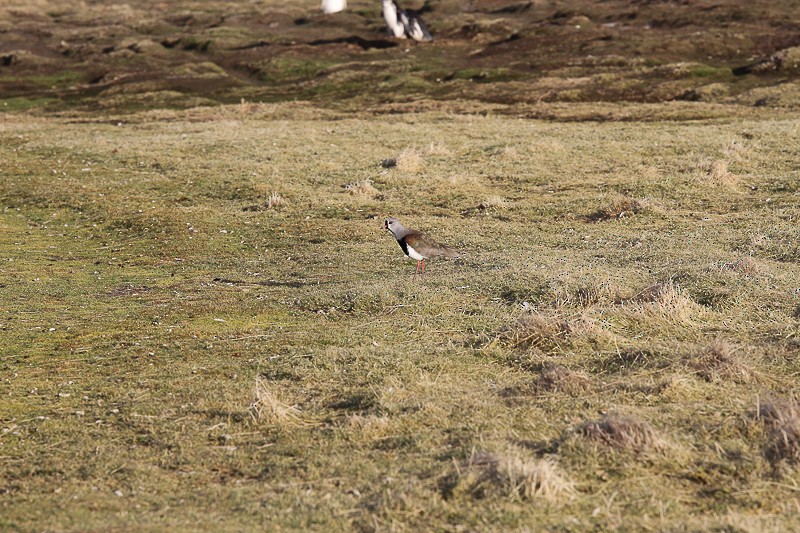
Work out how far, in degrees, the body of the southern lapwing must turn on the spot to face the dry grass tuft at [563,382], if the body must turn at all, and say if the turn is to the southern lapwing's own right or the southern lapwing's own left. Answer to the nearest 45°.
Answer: approximately 90° to the southern lapwing's own left

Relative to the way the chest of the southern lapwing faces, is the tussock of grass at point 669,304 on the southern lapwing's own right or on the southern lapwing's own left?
on the southern lapwing's own left

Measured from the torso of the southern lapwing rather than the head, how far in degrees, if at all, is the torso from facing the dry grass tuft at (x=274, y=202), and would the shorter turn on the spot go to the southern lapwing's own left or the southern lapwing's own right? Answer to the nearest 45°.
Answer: approximately 90° to the southern lapwing's own right

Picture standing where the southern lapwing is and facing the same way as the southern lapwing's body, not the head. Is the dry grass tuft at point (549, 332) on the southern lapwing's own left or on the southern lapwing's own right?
on the southern lapwing's own left

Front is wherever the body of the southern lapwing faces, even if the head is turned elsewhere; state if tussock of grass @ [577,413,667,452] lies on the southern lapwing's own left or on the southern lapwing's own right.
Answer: on the southern lapwing's own left

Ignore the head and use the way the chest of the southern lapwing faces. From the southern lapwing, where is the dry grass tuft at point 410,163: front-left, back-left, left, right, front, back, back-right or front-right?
right

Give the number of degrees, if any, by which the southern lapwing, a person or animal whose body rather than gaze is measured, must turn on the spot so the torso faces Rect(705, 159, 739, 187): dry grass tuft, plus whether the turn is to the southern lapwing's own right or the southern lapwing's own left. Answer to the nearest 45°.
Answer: approximately 135° to the southern lapwing's own right

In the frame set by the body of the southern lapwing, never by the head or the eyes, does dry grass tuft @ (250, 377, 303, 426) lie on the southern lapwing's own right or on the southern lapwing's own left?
on the southern lapwing's own left

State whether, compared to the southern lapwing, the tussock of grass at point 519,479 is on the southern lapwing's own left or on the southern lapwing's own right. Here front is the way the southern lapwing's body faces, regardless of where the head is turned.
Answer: on the southern lapwing's own left

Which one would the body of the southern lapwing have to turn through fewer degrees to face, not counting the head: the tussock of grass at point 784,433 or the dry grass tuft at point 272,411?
the dry grass tuft

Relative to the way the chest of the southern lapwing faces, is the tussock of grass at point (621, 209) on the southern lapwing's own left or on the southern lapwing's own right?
on the southern lapwing's own right

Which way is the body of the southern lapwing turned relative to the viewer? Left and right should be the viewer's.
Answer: facing to the left of the viewer

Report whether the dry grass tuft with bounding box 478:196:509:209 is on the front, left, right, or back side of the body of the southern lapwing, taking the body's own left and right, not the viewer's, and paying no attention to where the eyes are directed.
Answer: right

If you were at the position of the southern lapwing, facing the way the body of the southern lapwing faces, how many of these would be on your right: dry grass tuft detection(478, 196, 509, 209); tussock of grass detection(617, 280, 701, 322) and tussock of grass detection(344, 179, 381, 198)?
2

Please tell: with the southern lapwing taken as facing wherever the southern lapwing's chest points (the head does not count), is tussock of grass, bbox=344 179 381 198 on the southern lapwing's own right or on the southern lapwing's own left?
on the southern lapwing's own right
